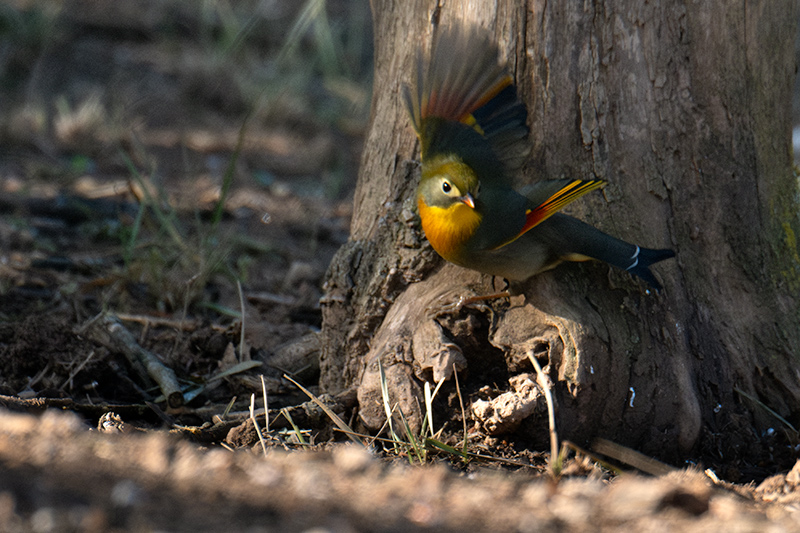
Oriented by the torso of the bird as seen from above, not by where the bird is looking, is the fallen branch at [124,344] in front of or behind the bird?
in front

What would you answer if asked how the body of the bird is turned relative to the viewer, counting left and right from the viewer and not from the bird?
facing to the left of the viewer
